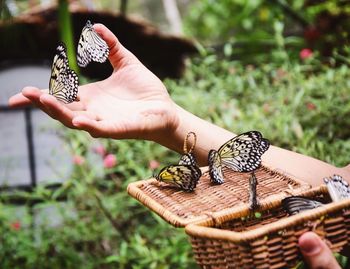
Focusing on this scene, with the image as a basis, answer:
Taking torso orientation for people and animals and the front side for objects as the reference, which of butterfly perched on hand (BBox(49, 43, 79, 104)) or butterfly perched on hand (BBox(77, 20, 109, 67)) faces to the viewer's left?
butterfly perched on hand (BBox(49, 43, 79, 104))

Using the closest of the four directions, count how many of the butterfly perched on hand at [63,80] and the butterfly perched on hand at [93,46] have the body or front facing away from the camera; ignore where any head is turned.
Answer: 0

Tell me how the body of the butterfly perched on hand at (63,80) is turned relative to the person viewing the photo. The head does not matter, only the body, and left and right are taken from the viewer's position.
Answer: facing to the left of the viewer

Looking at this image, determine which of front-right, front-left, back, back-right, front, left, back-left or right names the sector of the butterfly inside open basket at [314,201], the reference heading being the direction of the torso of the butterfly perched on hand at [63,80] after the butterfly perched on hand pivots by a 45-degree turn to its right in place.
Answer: back

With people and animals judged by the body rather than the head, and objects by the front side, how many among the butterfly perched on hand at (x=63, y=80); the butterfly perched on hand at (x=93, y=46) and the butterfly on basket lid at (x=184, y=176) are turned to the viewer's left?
2
